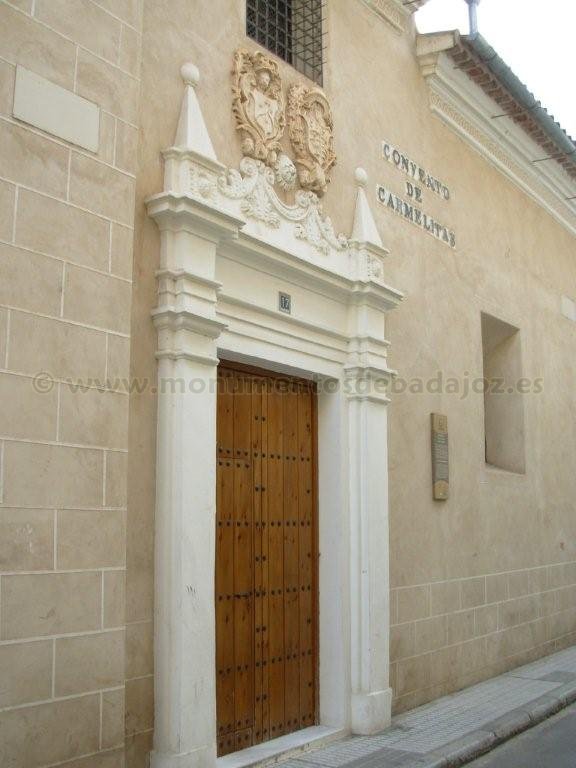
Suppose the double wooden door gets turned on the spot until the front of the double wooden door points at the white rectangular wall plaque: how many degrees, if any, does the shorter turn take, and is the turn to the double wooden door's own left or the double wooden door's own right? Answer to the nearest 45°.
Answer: approximately 90° to the double wooden door's own right

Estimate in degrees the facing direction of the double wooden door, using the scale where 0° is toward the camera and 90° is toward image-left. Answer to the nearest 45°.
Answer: approximately 315°
